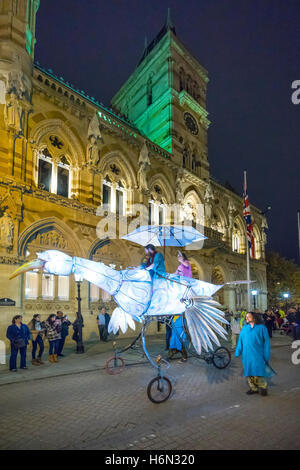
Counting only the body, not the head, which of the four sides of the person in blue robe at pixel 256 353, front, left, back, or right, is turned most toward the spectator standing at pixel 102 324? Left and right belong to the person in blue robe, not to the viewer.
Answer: right

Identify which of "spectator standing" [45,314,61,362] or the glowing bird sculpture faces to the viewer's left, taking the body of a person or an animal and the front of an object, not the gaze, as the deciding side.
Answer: the glowing bird sculpture

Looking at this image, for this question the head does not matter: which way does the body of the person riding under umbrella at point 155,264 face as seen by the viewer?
to the viewer's left

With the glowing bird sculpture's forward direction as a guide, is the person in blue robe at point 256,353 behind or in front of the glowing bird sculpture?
behind

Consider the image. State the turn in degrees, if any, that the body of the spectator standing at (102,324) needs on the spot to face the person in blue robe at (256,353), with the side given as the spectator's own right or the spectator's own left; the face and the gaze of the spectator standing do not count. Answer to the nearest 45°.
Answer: approximately 45° to the spectator's own left

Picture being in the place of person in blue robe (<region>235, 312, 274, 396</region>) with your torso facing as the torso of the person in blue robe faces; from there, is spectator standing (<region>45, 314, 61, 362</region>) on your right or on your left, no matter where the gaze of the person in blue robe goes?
on your right

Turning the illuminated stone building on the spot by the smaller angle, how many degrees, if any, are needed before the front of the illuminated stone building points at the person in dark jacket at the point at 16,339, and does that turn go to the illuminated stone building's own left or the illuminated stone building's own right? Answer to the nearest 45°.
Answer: approximately 45° to the illuminated stone building's own right
